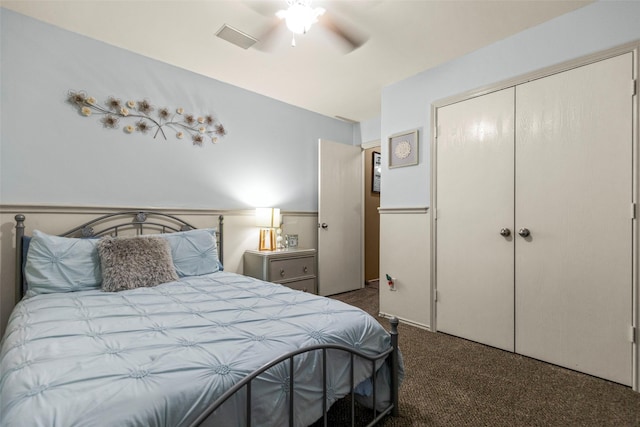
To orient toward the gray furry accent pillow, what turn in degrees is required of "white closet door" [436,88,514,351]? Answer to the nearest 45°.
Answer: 0° — it already faces it

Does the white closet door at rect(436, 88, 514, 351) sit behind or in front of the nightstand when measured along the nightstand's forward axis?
in front

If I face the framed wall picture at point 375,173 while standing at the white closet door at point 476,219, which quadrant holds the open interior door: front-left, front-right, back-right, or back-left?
front-left

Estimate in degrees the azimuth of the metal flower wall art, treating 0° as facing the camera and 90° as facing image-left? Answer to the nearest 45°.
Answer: approximately 315°

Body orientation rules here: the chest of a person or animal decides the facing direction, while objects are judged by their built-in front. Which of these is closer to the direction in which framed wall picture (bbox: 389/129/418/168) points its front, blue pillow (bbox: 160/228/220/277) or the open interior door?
the blue pillow

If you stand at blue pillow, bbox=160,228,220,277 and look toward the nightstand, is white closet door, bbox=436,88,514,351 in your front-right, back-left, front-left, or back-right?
front-right

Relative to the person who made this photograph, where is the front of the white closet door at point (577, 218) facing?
facing the viewer and to the left of the viewer

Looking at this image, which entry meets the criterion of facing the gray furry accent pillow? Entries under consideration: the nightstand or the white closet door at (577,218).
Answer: the white closet door

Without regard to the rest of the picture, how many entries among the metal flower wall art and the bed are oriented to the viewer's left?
0

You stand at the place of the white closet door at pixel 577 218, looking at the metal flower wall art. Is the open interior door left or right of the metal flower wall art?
right

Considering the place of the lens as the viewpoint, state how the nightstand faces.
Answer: facing the viewer and to the right of the viewer

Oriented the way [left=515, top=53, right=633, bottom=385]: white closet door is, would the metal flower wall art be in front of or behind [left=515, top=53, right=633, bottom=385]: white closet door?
in front

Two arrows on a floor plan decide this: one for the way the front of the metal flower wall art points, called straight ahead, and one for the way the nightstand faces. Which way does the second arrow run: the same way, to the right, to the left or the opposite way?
the same way

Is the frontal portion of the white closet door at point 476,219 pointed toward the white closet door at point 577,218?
no

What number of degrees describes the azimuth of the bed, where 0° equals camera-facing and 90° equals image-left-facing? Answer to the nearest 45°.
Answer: approximately 315°

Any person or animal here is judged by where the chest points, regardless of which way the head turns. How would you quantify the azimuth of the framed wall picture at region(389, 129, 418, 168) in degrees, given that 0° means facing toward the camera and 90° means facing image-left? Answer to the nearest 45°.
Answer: approximately 45°

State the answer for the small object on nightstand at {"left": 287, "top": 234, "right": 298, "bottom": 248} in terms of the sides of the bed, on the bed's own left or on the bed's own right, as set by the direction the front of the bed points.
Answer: on the bed's own left

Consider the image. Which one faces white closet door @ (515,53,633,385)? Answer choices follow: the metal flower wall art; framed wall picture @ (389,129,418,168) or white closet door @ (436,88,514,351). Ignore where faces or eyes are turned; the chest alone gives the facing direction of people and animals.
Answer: the metal flower wall art

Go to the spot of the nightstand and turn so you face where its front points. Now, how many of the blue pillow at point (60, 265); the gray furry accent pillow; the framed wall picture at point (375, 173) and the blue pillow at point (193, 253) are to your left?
1

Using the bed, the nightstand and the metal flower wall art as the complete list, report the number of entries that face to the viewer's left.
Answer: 0
